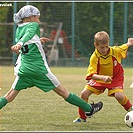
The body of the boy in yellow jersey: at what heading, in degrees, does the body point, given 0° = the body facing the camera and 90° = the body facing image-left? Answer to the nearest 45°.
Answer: approximately 0°

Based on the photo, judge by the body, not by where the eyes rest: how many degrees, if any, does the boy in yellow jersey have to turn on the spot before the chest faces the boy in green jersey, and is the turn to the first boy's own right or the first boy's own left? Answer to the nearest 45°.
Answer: approximately 45° to the first boy's own right

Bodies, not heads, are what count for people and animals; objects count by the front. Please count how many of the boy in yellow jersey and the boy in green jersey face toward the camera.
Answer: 1

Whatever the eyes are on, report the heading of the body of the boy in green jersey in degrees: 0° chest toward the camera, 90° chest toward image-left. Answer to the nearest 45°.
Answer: approximately 225°
